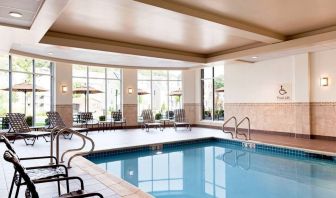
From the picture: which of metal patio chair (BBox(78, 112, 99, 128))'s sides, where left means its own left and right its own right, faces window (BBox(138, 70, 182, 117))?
left

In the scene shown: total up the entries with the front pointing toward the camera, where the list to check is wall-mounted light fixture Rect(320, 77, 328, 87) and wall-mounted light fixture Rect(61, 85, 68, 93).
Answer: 2

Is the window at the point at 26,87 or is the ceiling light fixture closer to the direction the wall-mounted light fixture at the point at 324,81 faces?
the ceiling light fixture

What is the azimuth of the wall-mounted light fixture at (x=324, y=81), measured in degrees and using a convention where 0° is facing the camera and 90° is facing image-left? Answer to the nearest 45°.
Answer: approximately 0°

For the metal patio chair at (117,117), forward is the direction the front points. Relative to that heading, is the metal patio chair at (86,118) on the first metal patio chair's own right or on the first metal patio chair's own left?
on the first metal patio chair's own right

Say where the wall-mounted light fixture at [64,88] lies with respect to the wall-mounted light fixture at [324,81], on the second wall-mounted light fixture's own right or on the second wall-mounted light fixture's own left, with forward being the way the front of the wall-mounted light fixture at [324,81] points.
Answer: on the second wall-mounted light fixture's own right
